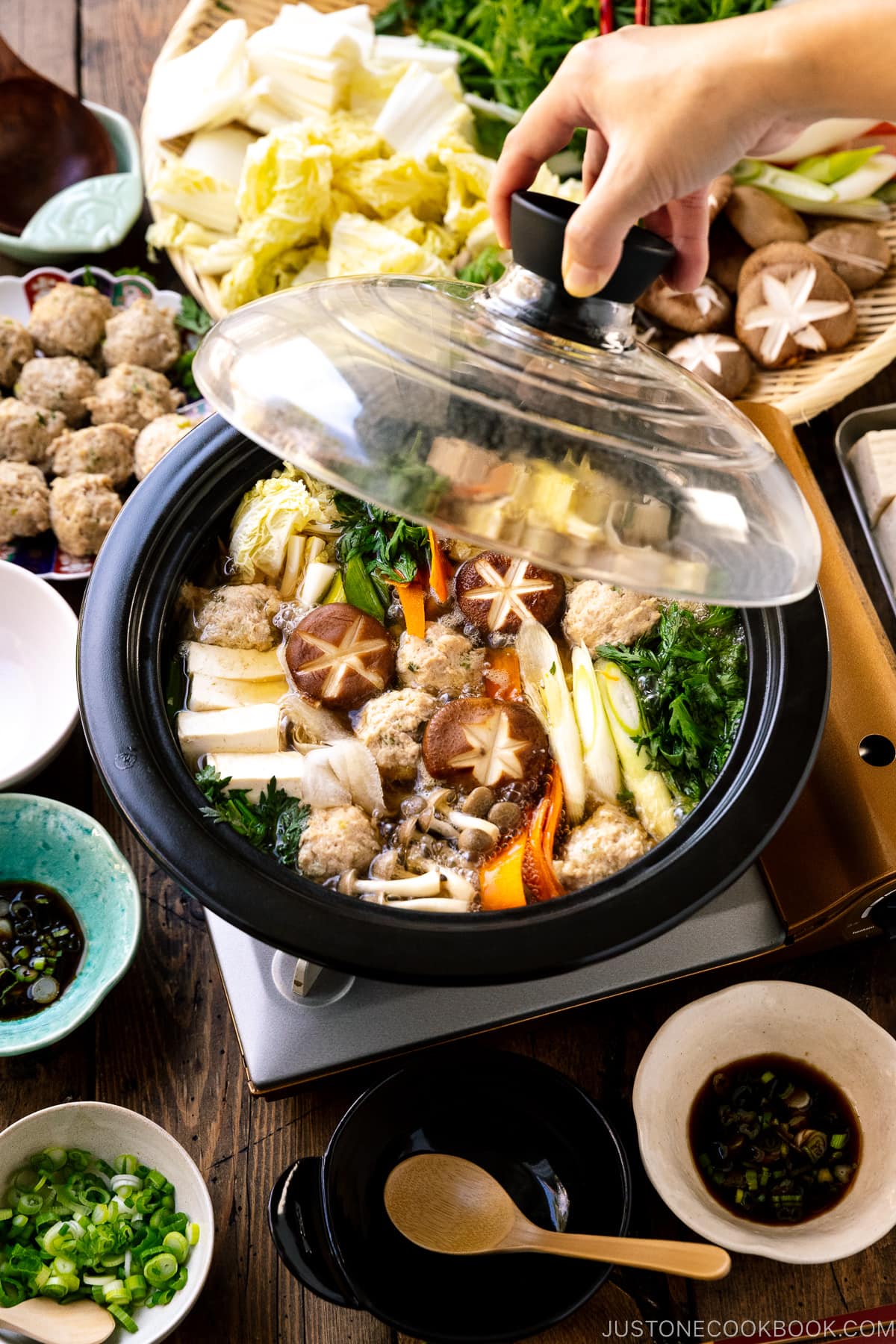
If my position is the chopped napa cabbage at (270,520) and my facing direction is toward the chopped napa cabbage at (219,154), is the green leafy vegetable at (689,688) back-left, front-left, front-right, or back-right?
back-right

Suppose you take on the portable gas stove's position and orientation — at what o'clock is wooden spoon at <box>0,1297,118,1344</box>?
The wooden spoon is roughly at 2 o'clock from the portable gas stove.

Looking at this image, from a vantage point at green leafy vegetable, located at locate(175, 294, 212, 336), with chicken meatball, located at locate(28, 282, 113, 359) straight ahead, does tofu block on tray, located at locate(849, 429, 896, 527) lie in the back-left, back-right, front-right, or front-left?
back-left

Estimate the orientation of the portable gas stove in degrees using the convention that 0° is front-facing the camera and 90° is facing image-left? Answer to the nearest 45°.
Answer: approximately 0°

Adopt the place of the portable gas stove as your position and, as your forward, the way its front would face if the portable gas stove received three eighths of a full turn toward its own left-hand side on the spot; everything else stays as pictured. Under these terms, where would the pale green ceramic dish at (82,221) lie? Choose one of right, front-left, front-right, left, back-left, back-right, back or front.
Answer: left

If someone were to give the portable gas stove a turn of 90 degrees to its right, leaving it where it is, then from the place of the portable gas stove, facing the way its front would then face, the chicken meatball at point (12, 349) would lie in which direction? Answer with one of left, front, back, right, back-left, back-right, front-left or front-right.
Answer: front-right
